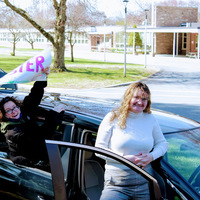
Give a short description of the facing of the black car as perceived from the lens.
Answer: facing the viewer and to the right of the viewer
